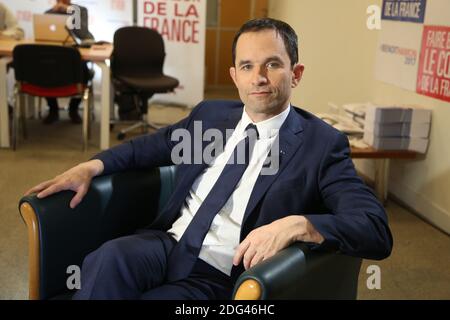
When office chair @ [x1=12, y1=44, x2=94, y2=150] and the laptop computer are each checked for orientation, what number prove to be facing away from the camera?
2

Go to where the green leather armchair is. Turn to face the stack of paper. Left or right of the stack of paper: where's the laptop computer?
left

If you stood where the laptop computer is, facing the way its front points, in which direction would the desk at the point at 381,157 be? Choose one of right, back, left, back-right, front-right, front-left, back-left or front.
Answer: back-right

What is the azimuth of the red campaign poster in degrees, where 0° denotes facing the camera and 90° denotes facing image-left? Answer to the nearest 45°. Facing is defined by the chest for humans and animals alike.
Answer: approximately 45°

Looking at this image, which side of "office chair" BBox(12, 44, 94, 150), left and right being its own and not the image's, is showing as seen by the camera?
back

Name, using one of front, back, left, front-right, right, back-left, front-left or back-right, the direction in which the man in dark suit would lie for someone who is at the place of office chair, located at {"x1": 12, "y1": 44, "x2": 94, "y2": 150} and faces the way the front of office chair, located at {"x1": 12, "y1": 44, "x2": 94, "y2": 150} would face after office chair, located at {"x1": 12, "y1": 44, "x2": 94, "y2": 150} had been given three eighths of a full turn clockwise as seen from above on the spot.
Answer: front-right

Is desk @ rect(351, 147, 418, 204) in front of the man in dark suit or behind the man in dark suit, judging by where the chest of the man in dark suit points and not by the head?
behind

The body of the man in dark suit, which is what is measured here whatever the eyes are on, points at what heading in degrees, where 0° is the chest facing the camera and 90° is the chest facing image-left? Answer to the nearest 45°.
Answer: approximately 45°

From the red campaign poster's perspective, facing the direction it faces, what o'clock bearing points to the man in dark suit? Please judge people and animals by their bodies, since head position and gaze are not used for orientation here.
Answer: The man in dark suit is roughly at 11 o'clock from the red campaign poster.

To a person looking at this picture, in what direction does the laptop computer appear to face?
facing away from the viewer

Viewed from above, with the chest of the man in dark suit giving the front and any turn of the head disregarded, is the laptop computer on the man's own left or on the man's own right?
on the man's own right

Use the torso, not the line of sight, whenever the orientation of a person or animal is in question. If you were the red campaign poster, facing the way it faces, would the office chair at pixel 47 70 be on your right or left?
on your right

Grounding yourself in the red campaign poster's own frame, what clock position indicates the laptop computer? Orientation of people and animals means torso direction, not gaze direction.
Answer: The laptop computer is roughly at 2 o'clock from the red campaign poster.

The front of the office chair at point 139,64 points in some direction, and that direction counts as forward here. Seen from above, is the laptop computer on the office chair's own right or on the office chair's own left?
on the office chair's own right
